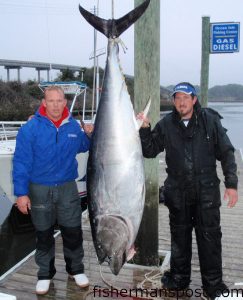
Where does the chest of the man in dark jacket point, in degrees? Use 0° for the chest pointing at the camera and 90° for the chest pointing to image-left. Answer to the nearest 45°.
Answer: approximately 0°

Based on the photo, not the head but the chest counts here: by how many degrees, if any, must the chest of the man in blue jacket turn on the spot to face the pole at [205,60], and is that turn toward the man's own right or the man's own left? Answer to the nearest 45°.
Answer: approximately 135° to the man's own left

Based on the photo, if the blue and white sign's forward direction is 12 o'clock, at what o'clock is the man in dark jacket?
The man in dark jacket is roughly at 12 o'clock from the blue and white sign.

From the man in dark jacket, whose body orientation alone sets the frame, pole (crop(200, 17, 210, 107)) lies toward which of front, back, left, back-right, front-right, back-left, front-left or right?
back

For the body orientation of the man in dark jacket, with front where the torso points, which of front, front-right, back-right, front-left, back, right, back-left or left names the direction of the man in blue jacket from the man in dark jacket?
right

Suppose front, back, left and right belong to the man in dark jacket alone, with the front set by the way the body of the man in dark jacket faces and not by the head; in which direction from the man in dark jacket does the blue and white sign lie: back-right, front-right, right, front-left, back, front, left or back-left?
back
